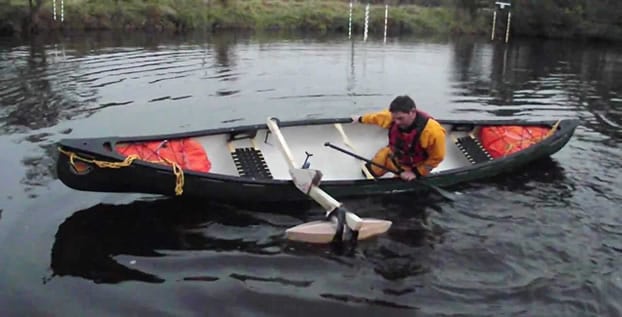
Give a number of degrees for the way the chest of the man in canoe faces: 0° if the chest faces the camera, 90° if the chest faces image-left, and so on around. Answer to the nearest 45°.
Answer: approximately 45°
